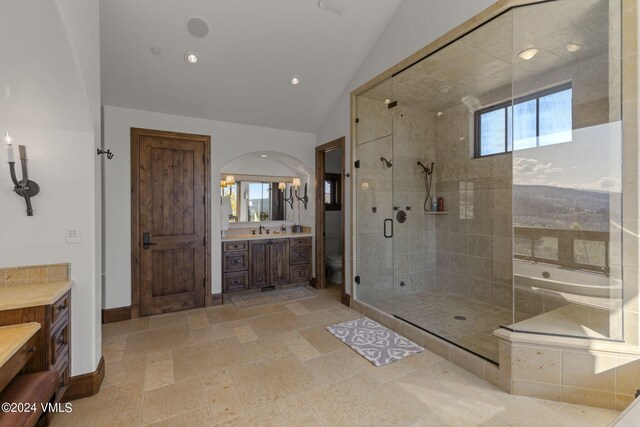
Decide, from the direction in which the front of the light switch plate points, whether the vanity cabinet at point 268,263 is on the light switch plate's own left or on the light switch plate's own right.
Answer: on the light switch plate's own left

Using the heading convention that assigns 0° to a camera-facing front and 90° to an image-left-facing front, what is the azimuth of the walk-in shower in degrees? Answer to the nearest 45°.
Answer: approximately 45°

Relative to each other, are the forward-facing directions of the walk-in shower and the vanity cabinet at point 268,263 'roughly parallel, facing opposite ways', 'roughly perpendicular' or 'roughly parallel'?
roughly perpendicular

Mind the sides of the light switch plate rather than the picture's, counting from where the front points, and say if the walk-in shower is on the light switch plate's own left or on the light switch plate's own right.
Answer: on the light switch plate's own left

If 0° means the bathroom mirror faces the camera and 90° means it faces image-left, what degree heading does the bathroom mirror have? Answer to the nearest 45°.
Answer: approximately 0°

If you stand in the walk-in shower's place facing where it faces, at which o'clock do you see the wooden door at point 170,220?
The wooden door is roughly at 1 o'clock from the walk-in shower.

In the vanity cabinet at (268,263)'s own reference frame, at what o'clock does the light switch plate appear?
The light switch plate is roughly at 1 o'clock from the vanity cabinet.
